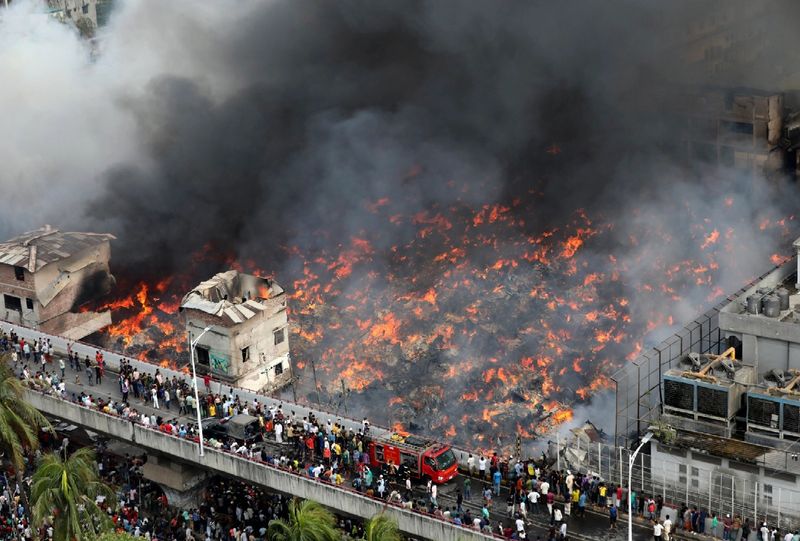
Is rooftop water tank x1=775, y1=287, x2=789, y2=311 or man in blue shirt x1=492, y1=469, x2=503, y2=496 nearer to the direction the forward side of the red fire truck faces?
the man in blue shirt

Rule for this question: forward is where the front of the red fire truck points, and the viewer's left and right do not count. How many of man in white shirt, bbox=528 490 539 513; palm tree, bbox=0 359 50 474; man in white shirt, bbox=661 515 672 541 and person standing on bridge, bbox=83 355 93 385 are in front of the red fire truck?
2

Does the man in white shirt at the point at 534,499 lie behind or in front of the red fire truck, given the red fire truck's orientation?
in front

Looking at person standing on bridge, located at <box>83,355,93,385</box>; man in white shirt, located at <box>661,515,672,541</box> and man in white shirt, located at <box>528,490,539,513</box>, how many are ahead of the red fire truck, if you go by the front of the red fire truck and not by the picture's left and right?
2

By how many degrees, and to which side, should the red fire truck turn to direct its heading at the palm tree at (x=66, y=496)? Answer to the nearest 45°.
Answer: approximately 135° to its right

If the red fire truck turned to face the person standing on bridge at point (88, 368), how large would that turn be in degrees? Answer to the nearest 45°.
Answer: approximately 180°

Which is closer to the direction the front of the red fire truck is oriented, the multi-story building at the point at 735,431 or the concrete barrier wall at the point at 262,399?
the multi-story building

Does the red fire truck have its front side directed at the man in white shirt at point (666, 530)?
yes

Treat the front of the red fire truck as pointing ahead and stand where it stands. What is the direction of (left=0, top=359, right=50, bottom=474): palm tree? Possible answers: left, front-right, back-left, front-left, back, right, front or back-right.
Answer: back-right

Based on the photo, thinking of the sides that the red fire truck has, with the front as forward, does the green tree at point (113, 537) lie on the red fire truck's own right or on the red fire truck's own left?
on the red fire truck's own right

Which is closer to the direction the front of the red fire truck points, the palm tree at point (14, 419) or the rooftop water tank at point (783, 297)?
the rooftop water tank

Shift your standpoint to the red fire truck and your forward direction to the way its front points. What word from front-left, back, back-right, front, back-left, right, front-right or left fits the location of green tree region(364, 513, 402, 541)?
front-right
